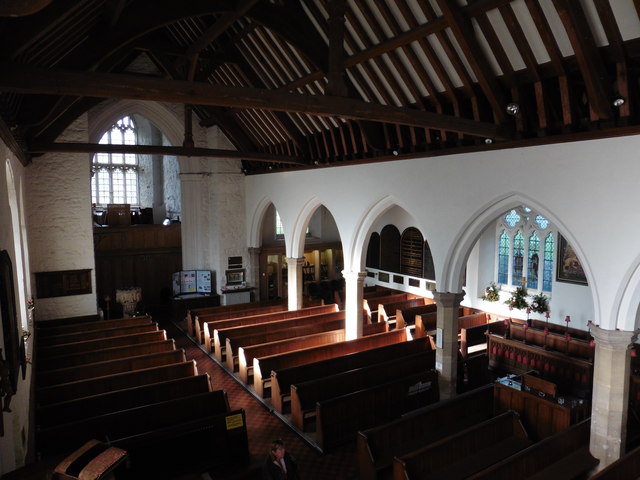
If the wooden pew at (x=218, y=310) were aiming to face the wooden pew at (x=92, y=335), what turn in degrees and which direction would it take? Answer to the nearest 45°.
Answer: approximately 90° to its right

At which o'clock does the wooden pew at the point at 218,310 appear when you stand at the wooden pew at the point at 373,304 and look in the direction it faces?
the wooden pew at the point at 218,310 is roughly at 4 o'clock from the wooden pew at the point at 373,304.

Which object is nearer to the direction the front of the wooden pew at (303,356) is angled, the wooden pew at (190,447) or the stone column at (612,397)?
the stone column

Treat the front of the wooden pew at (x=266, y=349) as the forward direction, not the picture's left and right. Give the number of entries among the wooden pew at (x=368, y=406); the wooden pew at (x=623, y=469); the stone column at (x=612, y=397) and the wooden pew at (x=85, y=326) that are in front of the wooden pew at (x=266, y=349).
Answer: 3

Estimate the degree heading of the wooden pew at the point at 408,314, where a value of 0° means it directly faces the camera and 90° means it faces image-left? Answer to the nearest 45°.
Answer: approximately 315°

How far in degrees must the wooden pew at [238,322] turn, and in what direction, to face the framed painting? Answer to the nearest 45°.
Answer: approximately 45° to its left

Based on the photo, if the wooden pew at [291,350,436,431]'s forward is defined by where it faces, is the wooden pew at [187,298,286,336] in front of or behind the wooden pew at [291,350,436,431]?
behind

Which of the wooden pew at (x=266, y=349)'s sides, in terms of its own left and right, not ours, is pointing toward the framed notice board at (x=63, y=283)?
back

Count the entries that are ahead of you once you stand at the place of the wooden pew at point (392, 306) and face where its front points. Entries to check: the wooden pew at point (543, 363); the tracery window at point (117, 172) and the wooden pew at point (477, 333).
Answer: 2

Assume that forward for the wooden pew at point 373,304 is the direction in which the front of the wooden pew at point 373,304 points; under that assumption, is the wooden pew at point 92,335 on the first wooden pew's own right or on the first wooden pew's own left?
on the first wooden pew's own right

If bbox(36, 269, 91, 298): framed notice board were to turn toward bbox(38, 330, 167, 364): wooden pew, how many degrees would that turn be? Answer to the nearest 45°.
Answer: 0° — it already faces it
